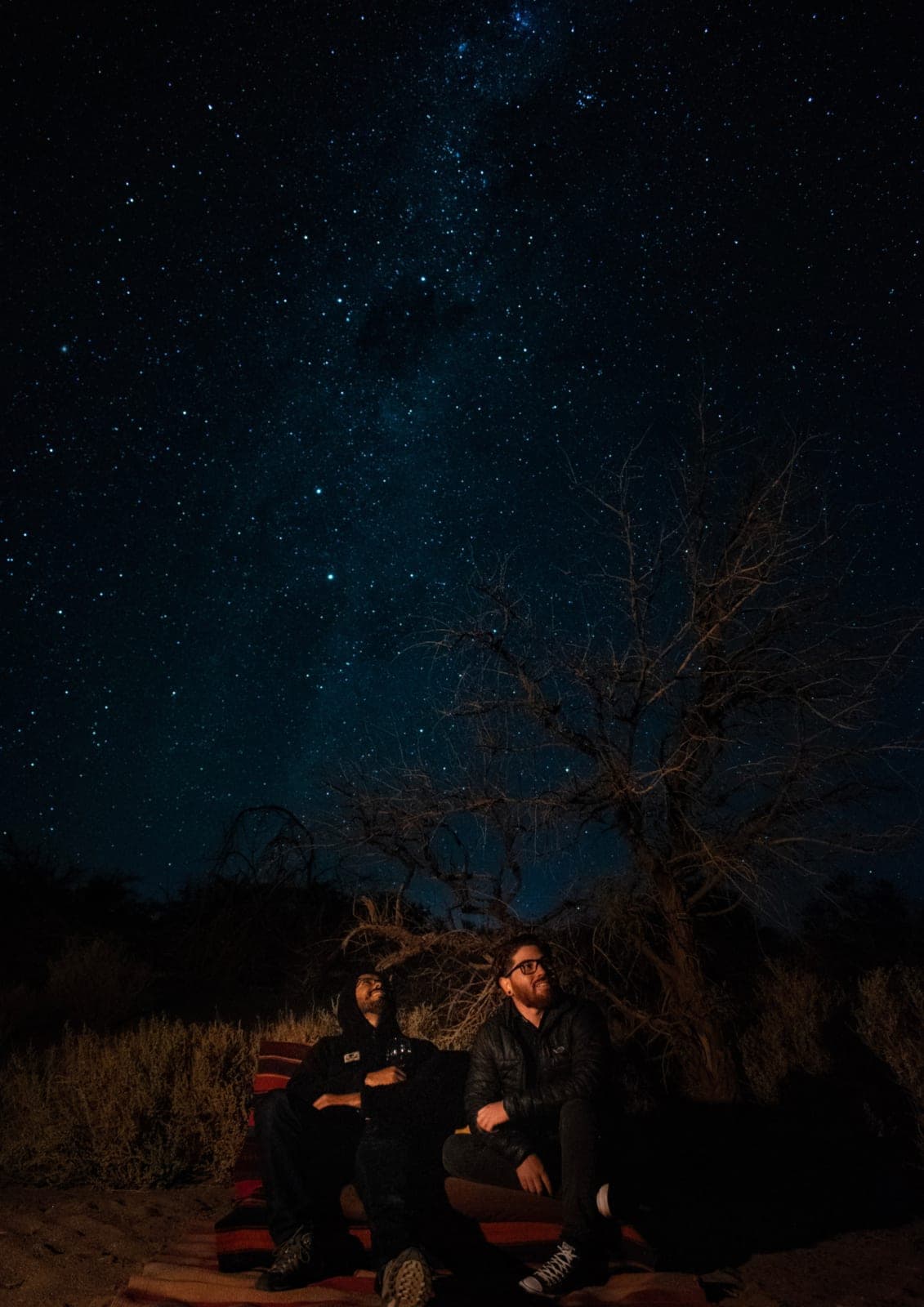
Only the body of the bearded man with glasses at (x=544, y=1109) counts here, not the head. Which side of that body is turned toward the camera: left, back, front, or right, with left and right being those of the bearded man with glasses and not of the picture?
front

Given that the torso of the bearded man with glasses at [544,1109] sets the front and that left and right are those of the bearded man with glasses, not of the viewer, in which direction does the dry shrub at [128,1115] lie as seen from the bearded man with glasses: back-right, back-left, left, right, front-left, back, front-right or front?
back-right

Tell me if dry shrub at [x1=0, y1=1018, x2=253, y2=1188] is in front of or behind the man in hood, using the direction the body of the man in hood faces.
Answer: behind

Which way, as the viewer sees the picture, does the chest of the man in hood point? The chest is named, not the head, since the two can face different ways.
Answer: toward the camera

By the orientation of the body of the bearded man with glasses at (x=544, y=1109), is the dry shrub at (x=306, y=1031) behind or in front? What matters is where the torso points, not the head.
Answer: behind

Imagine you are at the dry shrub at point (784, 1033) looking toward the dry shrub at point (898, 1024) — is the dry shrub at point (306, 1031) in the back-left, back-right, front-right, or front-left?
back-right

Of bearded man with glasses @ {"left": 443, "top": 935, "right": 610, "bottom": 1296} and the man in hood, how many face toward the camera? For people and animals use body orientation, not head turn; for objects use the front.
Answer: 2
